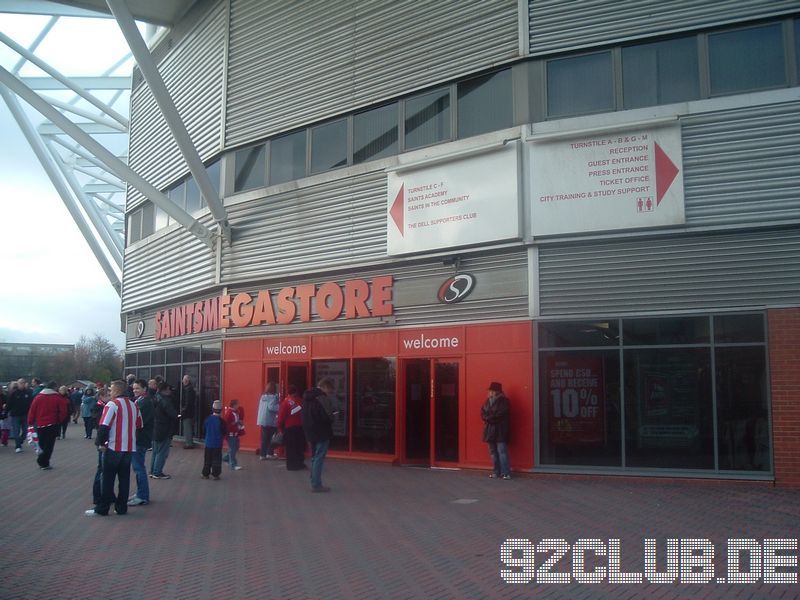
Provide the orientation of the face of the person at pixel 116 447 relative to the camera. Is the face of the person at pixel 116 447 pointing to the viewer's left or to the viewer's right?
to the viewer's left

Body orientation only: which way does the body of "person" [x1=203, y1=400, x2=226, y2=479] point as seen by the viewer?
away from the camera

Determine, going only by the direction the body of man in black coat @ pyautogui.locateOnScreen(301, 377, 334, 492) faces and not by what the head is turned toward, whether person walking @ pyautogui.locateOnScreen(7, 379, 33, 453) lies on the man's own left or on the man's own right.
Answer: on the man's own left
